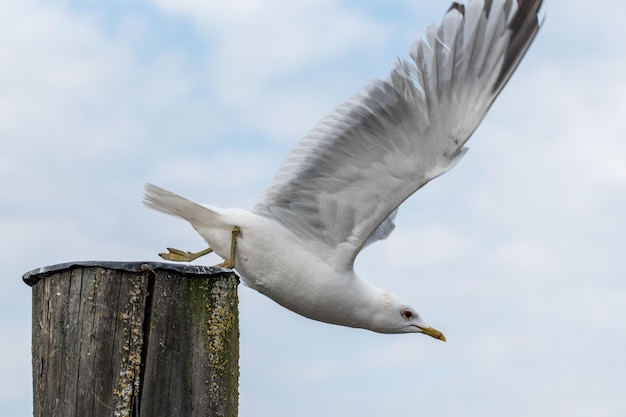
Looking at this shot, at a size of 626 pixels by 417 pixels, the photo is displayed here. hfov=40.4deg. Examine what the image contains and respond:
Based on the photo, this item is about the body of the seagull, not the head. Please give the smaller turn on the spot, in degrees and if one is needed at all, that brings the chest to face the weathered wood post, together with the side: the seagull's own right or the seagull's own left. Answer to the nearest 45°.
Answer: approximately 135° to the seagull's own right

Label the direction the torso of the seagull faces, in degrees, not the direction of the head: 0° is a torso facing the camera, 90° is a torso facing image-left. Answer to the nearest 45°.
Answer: approximately 270°
